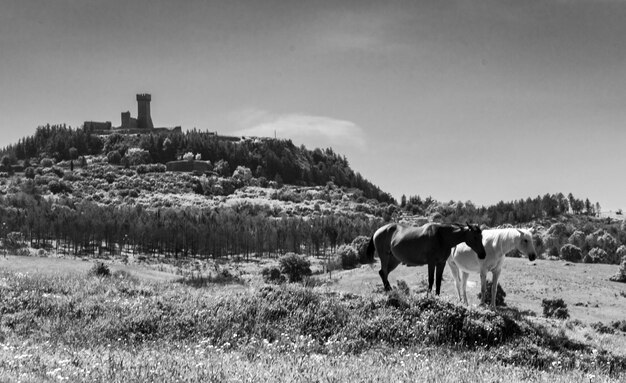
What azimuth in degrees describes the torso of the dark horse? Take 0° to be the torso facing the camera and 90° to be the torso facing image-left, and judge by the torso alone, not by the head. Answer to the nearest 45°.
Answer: approximately 270°

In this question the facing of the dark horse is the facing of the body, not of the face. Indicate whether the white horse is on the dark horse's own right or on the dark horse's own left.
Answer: on the dark horse's own left
